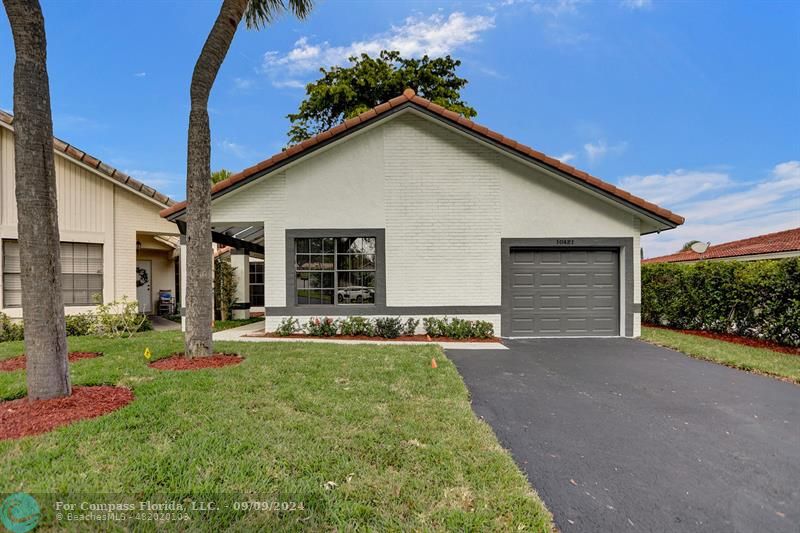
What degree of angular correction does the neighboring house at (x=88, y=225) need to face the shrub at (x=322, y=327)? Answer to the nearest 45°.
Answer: approximately 45° to its left

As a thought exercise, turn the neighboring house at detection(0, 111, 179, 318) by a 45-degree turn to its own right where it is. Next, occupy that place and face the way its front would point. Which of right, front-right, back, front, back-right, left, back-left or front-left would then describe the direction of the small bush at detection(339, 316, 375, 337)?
left

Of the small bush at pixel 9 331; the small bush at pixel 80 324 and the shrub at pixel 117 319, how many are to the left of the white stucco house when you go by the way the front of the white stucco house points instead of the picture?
0

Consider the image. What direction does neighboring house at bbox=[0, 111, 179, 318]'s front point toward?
toward the camera

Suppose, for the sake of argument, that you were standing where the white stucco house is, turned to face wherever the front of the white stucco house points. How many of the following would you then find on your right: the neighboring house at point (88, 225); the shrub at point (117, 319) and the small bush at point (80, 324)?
3

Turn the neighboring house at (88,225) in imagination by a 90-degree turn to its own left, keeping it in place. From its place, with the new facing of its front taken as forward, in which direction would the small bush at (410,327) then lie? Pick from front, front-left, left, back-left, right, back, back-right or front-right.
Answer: front-right

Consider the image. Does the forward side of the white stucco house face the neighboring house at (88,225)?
no

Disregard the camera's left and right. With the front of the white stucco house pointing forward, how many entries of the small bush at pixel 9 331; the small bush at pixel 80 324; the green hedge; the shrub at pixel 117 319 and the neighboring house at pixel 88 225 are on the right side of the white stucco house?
4

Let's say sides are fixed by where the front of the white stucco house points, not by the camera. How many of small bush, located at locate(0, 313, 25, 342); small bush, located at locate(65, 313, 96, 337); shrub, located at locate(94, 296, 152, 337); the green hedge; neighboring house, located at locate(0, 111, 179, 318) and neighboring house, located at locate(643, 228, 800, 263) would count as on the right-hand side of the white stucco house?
4

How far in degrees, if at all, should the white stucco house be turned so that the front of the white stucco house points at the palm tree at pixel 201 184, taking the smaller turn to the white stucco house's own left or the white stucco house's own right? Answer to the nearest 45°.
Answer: approximately 45° to the white stucco house's own right

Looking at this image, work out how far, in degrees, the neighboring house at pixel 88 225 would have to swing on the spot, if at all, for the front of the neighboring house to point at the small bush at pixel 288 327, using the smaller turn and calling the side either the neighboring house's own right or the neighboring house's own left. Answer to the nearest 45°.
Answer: approximately 45° to the neighboring house's own left

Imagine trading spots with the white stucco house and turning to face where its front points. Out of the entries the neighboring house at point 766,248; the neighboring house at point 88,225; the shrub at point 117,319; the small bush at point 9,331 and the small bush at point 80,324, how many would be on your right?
4

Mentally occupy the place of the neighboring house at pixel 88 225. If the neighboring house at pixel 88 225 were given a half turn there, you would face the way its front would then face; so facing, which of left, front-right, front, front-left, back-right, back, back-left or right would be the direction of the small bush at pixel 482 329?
back-right

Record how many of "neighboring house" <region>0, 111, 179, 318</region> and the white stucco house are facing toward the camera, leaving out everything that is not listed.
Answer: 2
